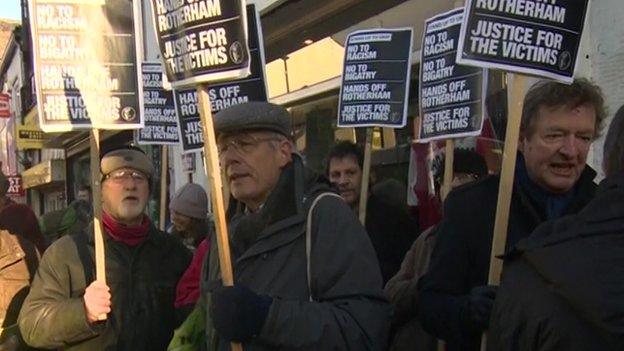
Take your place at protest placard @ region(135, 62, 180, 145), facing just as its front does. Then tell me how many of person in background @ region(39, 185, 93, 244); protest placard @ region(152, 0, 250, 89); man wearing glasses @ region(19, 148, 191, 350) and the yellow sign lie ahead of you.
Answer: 2

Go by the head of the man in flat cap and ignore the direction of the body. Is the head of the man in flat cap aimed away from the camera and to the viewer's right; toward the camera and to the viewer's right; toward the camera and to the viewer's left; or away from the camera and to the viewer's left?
toward the camera and to the viewer's left

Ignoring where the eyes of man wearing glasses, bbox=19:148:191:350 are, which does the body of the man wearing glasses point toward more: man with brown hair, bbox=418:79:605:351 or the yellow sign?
the man with brown hair

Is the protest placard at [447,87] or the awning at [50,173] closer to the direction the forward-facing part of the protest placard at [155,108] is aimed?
the protest placard
